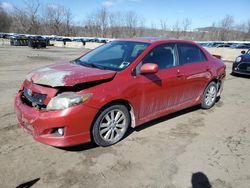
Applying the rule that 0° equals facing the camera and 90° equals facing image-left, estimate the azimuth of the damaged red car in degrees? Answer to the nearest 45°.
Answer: approximately 45°

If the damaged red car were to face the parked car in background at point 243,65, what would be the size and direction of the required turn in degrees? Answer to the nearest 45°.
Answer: approximately 180°
